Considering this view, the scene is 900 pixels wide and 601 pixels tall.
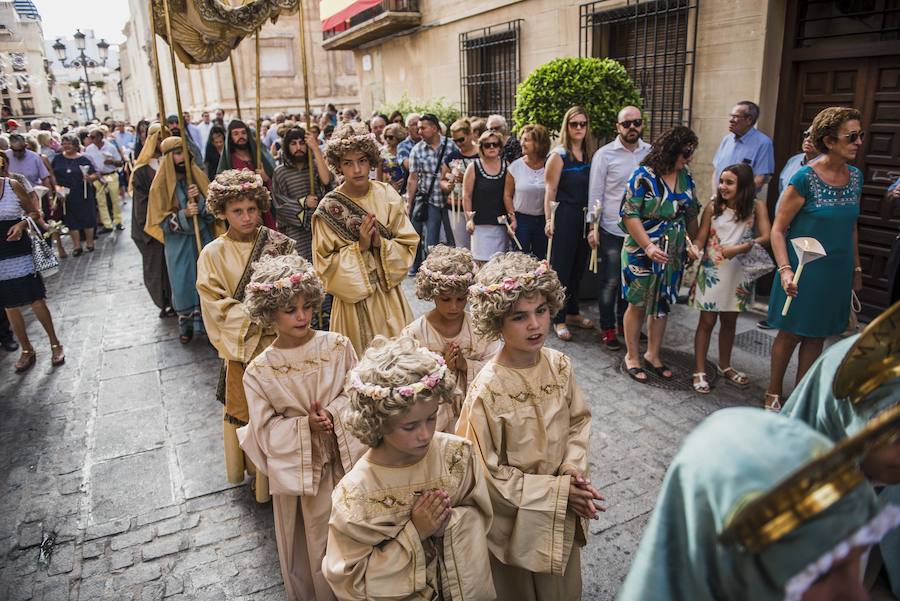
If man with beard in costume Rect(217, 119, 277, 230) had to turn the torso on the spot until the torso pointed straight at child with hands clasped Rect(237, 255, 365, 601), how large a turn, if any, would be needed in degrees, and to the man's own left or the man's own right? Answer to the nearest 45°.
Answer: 0° — they already face them

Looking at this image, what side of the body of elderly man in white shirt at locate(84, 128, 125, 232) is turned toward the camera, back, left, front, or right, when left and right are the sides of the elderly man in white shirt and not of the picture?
front

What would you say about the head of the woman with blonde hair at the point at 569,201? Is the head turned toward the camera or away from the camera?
toward the camera

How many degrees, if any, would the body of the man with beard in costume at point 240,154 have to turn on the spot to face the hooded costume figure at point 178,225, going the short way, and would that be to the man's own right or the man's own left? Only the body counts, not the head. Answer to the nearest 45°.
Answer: approximately 90° to the man's own right

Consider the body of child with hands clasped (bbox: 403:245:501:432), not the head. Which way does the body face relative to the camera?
toward the camera

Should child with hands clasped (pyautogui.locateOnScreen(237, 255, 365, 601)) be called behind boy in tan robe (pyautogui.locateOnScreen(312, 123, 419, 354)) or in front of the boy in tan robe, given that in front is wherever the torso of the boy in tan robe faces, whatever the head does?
in front

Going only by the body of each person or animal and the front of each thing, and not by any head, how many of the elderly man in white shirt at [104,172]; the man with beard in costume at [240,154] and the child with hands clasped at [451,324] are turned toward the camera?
3

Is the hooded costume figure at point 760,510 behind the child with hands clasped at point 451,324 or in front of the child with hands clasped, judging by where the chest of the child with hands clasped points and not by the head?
in front

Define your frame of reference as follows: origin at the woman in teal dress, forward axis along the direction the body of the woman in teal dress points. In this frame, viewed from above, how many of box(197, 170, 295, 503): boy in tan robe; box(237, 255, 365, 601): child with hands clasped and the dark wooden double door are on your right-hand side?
2

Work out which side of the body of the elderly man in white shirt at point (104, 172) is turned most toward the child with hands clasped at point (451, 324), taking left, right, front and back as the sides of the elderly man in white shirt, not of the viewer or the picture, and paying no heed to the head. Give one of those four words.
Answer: front

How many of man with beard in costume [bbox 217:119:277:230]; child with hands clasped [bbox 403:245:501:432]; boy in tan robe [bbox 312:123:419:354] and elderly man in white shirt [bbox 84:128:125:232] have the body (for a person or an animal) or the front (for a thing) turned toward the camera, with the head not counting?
4

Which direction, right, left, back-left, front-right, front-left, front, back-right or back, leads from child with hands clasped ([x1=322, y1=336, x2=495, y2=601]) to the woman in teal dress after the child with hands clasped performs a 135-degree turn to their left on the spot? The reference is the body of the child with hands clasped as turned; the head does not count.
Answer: front-right

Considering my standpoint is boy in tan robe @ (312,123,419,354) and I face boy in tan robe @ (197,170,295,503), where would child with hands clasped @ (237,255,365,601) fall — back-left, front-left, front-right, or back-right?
front-left

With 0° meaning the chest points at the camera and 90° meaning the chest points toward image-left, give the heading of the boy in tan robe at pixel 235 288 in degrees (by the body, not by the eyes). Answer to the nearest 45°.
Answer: approximately 315°

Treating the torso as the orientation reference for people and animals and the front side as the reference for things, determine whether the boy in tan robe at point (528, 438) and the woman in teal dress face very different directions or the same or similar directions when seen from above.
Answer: same or similar directions

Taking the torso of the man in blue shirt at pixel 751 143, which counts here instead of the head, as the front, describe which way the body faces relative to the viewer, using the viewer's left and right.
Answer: facing the viewer and to the left of the viewer
